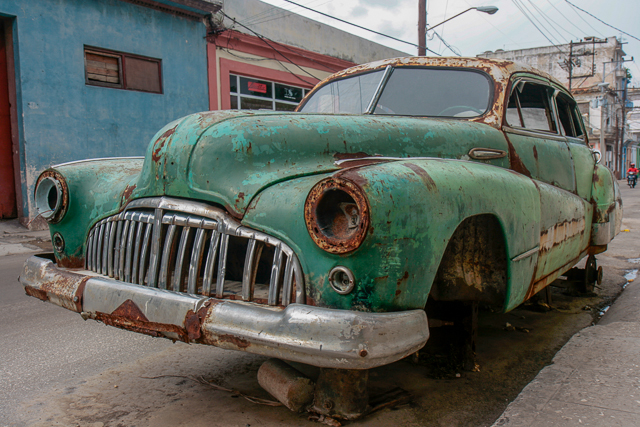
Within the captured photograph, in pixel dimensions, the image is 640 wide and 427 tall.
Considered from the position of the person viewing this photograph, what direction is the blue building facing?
facing the viewer and to the right of the viewer

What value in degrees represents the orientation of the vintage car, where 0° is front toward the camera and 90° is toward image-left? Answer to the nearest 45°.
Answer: approximately 45°

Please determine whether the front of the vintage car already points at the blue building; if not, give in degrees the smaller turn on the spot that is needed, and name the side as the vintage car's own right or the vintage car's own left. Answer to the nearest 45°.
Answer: approximately 90° to the vintage car's own right

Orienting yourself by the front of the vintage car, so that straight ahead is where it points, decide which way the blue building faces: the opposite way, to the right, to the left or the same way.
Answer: to the left

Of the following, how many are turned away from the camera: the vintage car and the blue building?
0

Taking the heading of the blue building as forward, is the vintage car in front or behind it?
in front
